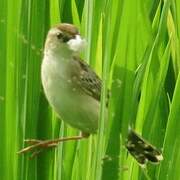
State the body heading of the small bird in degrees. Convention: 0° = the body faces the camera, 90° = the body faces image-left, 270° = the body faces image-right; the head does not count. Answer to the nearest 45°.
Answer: approximately 45°
